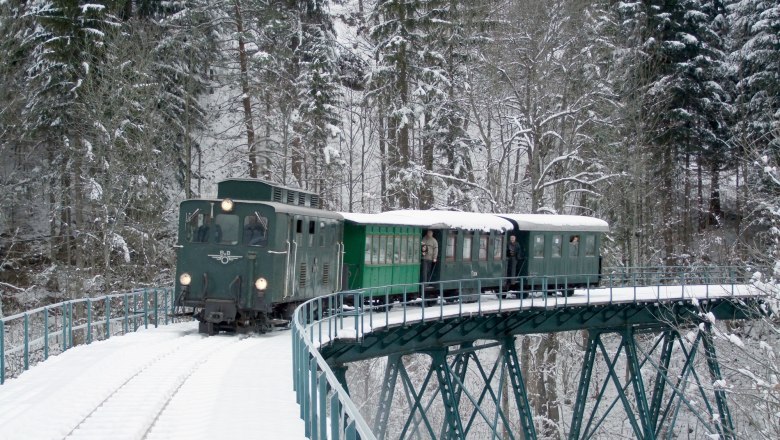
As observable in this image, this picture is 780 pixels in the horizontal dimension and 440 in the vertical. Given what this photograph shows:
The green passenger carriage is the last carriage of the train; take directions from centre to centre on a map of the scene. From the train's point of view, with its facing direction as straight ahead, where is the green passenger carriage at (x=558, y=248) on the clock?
The green passenger carriage is roughly at 6 o'clock from the train.

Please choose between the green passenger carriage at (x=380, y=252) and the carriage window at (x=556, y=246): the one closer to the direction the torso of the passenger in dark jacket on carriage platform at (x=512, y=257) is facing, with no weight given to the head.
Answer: the green passenger carriage

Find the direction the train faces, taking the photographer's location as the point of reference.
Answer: facing the viewer and to the left of the viewer

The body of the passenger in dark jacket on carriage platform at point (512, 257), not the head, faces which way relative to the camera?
toward the camera

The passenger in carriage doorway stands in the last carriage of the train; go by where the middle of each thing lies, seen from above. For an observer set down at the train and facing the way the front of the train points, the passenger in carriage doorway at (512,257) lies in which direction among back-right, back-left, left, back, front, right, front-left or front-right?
back

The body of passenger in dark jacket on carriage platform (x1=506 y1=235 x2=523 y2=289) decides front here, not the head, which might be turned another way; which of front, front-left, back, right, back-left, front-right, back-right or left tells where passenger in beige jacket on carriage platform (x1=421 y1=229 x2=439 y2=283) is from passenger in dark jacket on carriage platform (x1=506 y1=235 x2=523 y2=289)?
front-right

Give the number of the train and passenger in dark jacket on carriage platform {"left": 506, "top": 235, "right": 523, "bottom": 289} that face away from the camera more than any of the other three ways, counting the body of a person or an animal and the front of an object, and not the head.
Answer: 0

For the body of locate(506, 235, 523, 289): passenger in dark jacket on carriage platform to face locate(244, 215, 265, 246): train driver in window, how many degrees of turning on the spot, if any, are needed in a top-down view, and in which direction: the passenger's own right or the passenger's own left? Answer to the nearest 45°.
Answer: approximately 45° to the passenger's own right

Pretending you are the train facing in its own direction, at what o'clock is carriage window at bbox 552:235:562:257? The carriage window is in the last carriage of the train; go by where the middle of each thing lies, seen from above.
The carriage window is roughly at 6 o'clock from the train.
